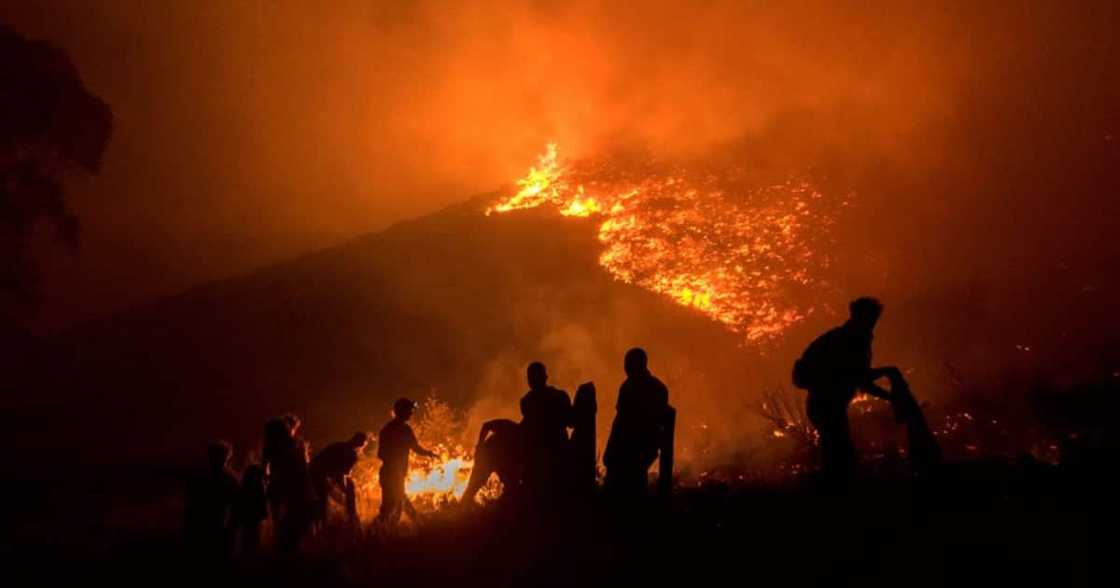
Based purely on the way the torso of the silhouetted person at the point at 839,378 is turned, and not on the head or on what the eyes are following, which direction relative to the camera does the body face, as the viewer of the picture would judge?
to the viewer's right

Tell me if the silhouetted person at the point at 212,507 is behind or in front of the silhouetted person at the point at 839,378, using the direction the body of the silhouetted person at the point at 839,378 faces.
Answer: behind

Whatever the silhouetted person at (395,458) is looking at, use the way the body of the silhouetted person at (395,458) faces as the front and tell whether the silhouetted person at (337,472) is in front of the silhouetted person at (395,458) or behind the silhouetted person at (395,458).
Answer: behind

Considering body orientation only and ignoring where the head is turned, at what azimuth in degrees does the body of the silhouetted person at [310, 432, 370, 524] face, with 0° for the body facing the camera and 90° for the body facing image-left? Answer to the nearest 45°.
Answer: approximately 270°

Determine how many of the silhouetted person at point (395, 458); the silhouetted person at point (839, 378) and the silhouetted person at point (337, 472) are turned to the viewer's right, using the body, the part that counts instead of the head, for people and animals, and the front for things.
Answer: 3

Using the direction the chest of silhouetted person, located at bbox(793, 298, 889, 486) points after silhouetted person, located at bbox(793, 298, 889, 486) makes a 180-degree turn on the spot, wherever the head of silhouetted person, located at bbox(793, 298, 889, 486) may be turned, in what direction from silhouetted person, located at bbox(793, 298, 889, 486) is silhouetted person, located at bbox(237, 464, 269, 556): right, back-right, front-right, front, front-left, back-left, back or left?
front

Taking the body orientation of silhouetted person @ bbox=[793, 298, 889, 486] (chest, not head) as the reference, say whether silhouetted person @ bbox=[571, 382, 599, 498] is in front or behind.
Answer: behind

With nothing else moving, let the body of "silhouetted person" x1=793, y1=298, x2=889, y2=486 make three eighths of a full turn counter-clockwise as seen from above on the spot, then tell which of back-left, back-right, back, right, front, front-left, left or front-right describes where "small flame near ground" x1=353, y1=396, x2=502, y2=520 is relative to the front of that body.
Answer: front

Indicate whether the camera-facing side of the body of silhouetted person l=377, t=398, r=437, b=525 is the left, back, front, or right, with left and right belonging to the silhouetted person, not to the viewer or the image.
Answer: right

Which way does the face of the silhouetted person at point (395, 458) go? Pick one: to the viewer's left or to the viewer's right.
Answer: to the viewer's right

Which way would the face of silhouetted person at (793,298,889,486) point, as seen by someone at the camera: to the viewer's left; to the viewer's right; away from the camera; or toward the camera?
to the viewer's right
